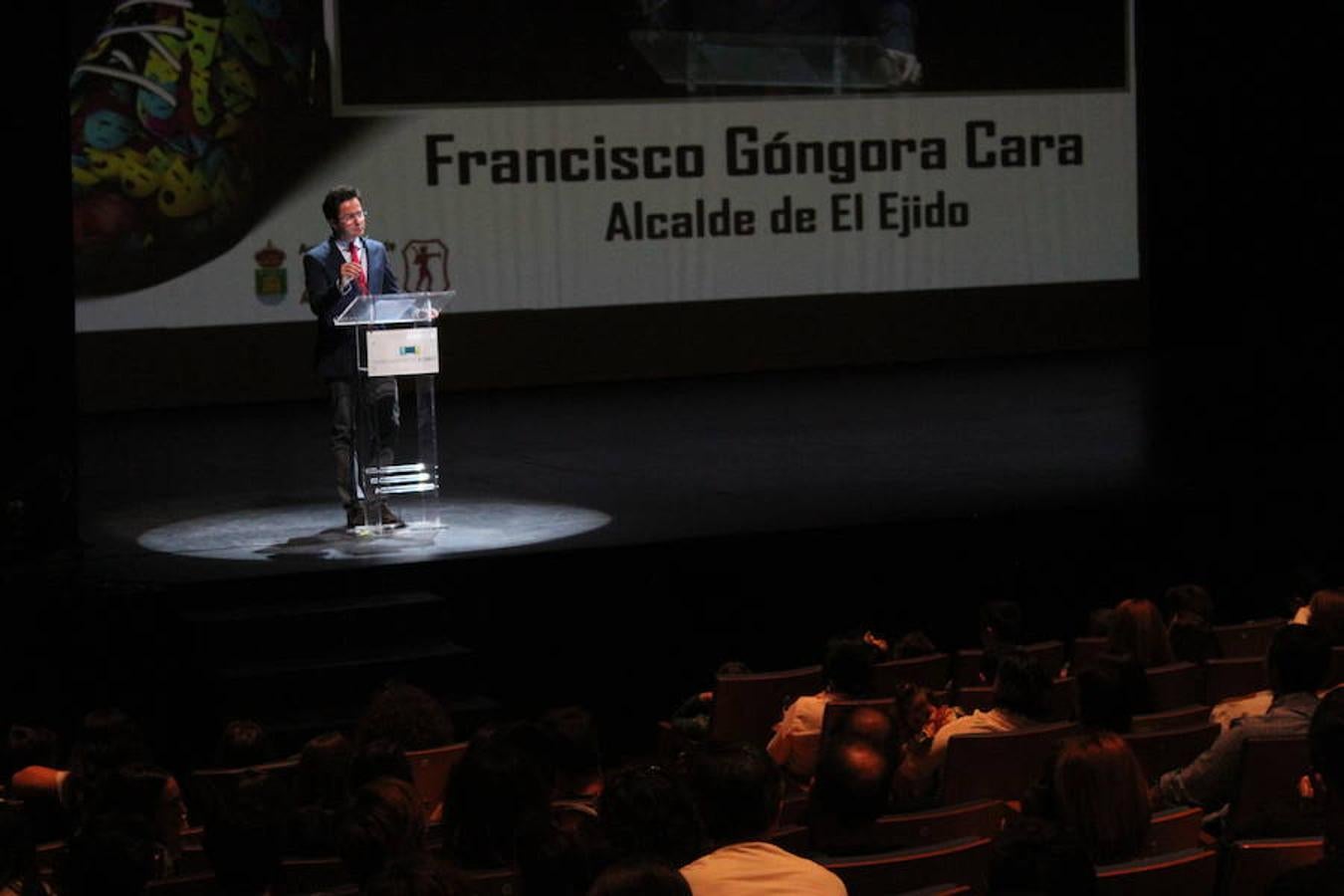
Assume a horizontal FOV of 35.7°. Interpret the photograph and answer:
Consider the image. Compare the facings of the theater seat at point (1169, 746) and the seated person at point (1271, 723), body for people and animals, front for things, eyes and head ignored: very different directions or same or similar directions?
same or similar directions

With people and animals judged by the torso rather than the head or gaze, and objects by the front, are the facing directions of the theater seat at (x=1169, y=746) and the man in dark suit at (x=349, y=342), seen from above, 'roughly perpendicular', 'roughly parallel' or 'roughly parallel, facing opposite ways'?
roughly parallel, facing opposite ways

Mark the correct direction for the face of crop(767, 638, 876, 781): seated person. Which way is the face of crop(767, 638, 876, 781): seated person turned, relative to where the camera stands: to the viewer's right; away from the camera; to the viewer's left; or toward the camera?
away from the camera

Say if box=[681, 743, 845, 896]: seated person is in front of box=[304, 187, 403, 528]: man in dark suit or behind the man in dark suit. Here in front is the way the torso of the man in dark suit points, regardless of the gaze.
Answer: in front

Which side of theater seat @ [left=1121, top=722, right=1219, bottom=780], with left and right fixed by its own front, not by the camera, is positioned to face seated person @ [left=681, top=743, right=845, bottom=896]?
left

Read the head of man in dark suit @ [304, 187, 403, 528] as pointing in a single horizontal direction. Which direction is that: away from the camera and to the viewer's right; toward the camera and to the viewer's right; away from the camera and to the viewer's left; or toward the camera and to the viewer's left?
toward the camera and to the viewer's right

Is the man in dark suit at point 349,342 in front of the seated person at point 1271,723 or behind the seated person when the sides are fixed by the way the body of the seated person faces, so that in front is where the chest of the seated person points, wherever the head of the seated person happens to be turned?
in front

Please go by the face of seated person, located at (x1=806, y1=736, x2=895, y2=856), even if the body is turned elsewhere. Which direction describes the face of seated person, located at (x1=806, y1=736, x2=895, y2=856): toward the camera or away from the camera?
away from the camera

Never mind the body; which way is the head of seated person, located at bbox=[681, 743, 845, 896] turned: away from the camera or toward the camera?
away from the camera

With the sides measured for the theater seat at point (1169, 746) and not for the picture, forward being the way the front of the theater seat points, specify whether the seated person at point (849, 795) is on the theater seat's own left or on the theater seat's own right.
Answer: on the theater seat's own left

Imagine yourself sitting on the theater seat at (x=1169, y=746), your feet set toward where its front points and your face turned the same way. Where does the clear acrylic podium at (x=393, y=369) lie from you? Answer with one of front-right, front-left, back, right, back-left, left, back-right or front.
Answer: front

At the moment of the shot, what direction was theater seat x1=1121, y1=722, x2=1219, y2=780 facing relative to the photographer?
facing away from the viewer and to the left of the viewer

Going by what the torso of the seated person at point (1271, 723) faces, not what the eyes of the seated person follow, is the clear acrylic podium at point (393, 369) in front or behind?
in front

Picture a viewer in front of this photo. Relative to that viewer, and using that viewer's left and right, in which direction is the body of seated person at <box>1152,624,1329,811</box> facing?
facing away from the viewer and to the left of the viewer
